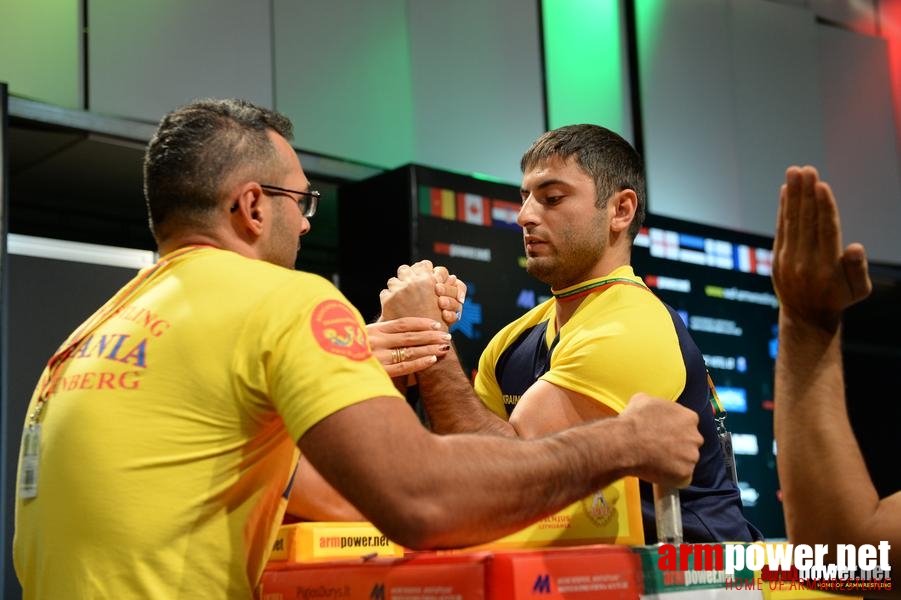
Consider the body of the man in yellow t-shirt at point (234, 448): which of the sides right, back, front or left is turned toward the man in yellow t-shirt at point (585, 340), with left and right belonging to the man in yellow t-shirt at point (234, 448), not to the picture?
front

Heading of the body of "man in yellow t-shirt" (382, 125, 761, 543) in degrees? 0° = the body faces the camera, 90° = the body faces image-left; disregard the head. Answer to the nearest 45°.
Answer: approximately 45°

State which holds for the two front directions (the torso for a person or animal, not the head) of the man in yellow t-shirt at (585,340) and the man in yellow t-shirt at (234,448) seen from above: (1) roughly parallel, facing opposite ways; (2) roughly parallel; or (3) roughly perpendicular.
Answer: roughly parallel, facing opposite ways

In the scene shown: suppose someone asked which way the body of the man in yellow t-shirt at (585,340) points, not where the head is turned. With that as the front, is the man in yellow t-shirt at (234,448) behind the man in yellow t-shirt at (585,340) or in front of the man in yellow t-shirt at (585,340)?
in front

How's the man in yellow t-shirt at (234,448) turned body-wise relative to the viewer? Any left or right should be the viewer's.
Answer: facing away from the viewer and to the right of the viewer

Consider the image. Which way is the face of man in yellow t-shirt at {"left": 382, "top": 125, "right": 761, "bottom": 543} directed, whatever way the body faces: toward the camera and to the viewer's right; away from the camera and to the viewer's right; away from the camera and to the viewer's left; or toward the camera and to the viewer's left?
toward the camera and to the viewer's left

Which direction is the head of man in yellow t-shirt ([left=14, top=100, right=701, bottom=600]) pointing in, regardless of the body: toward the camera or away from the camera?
away from the camera
